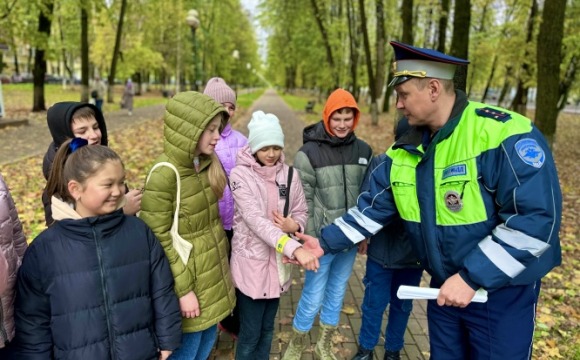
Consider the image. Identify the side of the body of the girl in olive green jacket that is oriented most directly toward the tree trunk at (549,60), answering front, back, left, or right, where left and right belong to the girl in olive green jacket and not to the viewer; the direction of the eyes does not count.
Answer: left

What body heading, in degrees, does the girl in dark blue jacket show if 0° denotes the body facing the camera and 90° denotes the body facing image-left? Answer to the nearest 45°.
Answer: approximately 0°

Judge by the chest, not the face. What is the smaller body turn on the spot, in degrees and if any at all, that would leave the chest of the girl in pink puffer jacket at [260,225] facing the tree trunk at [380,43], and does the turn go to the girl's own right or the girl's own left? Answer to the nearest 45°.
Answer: approximately 135° to the girl's own left

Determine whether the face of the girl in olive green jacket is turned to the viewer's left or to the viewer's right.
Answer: to the viewer's right

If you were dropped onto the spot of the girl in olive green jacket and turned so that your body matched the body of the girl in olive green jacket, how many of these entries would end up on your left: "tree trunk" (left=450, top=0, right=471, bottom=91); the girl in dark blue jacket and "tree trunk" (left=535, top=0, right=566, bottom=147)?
2

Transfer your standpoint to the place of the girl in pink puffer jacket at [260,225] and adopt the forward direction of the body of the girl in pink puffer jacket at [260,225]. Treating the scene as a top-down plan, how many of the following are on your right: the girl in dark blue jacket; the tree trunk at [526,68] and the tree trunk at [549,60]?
1

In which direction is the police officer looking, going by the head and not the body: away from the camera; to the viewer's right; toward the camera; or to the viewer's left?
to the viewer's left

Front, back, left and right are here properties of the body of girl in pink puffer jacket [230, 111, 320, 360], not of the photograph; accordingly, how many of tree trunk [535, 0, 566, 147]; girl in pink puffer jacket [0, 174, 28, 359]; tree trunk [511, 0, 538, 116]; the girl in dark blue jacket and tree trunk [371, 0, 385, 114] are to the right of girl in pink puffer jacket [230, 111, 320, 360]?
2

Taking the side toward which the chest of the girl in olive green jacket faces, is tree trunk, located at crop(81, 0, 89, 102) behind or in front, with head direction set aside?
behind

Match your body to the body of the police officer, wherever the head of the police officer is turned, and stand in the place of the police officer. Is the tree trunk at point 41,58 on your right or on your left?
on your right

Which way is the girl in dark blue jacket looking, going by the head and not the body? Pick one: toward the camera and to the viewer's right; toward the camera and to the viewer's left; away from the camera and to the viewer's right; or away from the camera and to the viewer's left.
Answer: toward the camera and to the viewer's right

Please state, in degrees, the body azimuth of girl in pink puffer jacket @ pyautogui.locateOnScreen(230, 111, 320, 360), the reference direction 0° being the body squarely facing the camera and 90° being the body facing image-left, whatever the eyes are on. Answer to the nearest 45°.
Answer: approximately 315°
